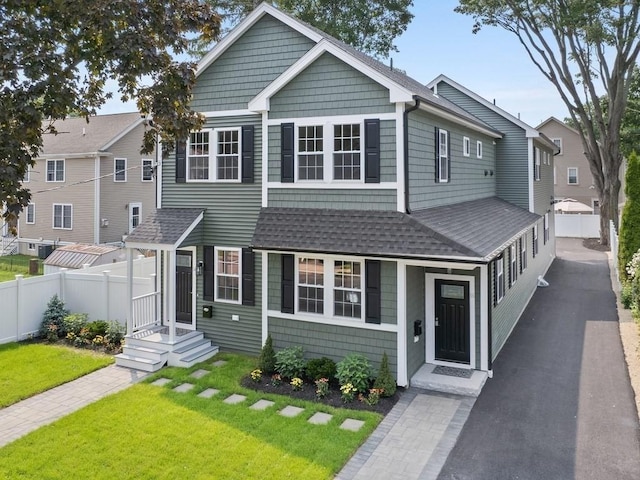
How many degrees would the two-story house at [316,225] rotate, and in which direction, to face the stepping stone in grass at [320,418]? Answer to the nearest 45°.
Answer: approximately 45° to its left

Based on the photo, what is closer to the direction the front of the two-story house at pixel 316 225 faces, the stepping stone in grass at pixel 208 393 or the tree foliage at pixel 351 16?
the stepping stone in grass

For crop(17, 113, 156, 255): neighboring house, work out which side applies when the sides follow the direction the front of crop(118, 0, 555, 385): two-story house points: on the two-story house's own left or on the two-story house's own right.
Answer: on the two-story house's own right

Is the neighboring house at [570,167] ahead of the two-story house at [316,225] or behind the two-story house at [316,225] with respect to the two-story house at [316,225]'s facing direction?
behind

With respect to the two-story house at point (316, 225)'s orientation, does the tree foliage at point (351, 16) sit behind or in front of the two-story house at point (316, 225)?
behind

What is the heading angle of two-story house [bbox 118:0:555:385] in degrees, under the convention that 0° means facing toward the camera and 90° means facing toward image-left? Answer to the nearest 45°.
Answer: approximately 45°

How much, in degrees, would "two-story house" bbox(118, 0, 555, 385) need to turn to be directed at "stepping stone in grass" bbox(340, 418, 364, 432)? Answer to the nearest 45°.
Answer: approximately 45° to its left
